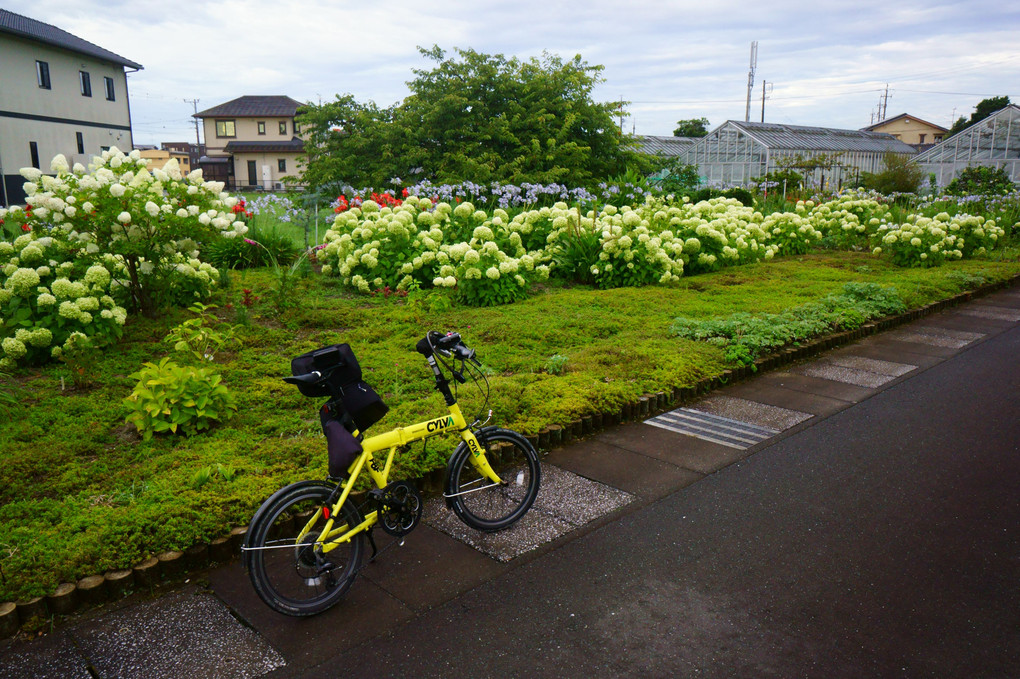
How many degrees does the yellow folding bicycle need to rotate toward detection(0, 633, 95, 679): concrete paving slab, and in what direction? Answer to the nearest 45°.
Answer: approximately 135° to its left

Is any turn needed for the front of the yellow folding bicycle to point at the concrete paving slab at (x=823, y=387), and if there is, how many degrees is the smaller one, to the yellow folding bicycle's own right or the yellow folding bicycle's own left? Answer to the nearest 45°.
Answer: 0° — it already faces it

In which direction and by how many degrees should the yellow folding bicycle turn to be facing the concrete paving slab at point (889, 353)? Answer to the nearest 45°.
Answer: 0° — it already faces it

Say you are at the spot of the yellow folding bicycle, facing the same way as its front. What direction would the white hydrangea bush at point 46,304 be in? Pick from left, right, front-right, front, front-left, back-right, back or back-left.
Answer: left

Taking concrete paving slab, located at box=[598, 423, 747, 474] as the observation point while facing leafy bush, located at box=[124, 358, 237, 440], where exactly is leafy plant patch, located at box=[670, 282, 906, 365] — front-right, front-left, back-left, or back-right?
back-right

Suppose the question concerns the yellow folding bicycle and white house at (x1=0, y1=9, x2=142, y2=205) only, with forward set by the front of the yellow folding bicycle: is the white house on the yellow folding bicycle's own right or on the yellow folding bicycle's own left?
on the yellow folding bicycle's own left

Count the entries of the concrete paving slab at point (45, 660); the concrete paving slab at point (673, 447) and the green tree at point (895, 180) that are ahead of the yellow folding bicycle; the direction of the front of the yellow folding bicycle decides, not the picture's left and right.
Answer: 2

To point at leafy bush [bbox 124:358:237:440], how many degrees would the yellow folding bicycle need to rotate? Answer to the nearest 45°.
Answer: approximately 90° to its left

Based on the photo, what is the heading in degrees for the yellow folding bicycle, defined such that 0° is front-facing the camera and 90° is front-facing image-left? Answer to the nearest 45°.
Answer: approximately 225°

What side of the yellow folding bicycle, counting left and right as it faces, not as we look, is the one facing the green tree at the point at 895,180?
front

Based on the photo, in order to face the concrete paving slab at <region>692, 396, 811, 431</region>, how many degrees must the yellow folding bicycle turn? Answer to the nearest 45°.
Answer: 0° — it already faces it

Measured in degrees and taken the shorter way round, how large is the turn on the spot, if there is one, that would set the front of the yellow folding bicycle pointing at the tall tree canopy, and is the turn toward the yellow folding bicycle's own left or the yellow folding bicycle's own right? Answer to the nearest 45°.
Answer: approximately 45° to the yellow folding bicycle's own left

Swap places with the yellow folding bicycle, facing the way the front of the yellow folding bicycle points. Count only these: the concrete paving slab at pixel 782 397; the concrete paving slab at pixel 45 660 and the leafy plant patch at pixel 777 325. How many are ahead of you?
2

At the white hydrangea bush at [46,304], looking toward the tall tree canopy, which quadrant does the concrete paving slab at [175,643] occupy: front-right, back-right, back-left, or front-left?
back-right

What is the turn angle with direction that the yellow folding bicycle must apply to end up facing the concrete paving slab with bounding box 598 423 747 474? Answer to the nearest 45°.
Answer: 0° — it already faces it
